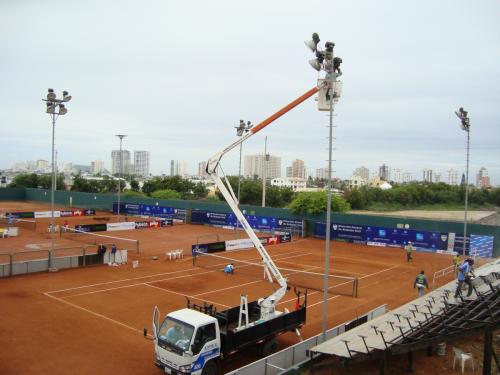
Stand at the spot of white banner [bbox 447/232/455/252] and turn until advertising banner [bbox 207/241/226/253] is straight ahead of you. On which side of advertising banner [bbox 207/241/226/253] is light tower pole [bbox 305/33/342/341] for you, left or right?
left

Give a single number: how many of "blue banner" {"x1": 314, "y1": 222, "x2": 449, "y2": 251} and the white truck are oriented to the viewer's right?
0

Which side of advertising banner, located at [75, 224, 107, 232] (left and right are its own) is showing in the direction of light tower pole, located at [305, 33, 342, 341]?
front

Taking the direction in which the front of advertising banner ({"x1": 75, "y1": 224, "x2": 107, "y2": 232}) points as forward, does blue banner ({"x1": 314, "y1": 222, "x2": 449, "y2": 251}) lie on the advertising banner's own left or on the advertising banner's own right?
on the advertising banner's own left

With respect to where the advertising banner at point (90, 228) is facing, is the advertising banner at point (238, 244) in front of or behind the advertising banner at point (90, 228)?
in front

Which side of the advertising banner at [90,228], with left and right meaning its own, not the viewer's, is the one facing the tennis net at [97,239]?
front

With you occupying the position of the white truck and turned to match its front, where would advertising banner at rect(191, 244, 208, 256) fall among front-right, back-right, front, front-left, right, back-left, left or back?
back-right

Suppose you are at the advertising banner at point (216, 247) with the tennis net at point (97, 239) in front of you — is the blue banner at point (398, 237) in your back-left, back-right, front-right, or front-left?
back-right

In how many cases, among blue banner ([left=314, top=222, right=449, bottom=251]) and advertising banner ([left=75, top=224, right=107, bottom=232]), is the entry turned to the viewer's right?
0
